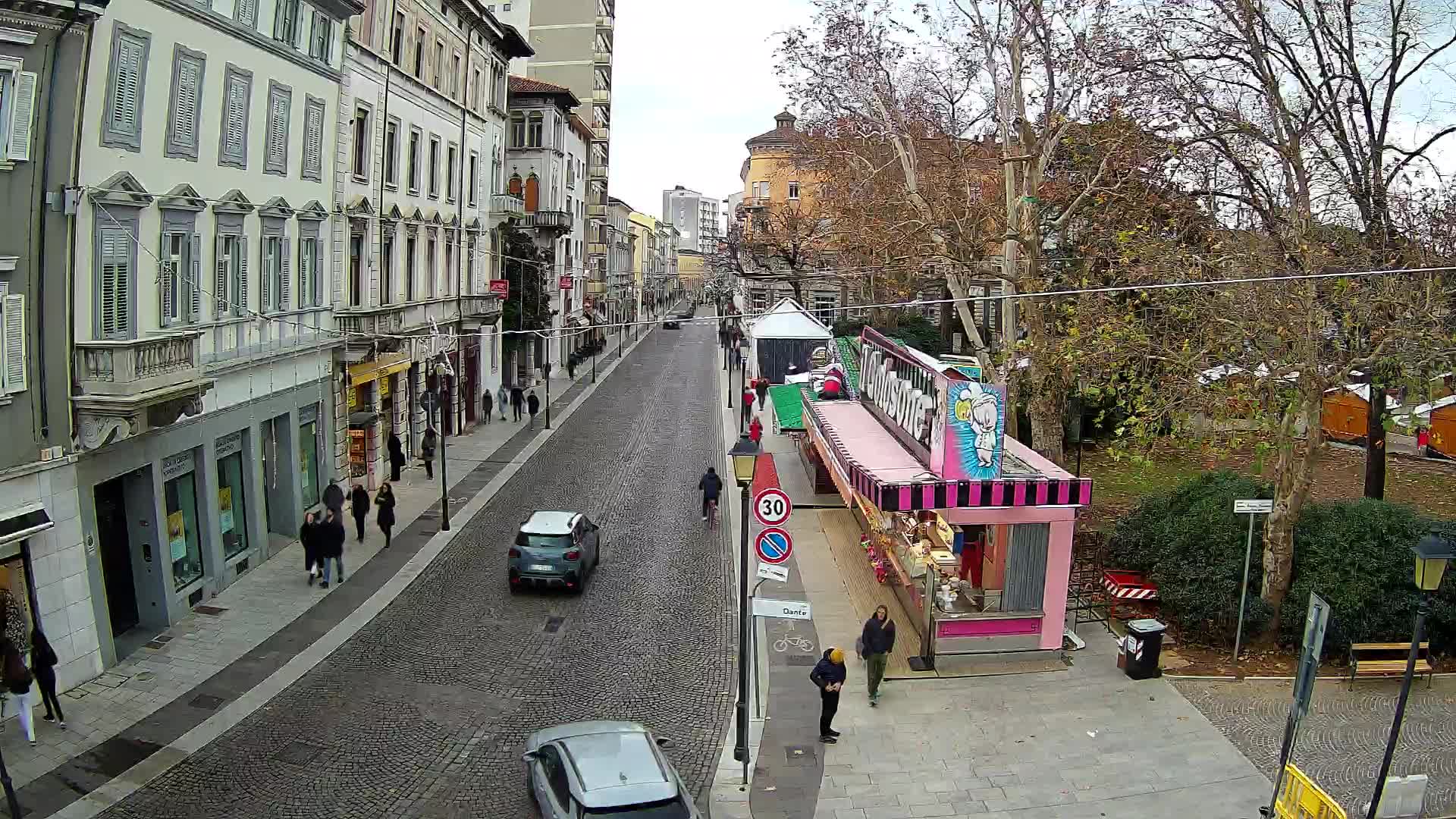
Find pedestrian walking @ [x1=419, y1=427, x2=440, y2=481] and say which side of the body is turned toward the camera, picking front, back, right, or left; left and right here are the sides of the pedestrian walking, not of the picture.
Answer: back

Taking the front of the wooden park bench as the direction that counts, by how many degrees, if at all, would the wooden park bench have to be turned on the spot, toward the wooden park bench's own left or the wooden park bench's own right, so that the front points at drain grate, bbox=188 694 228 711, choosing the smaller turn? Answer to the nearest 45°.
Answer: approximately 45° to the wooden park bench's own right

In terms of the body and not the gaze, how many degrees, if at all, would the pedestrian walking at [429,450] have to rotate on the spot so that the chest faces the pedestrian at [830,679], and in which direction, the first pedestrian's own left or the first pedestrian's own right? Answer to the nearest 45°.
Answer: approximately 180°

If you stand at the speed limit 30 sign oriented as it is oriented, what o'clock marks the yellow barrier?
The yellow barrier is roughly at 10 o'clock from the speed limit 30 sign.

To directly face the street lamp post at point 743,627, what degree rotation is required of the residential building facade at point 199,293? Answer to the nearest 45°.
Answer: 0° — it already faces it

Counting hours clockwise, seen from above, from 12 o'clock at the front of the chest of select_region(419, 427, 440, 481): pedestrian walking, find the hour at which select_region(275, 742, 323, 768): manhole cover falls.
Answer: The manhole cover is roughly at 6 o'clock from the pedestrian walking.

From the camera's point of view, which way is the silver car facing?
away from the camera

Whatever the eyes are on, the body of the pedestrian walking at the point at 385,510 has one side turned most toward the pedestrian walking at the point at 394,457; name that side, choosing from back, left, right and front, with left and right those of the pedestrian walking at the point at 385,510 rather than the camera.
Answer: back

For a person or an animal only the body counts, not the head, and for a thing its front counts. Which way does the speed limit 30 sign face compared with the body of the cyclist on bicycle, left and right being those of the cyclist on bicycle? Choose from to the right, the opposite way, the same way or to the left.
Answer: the opposite way

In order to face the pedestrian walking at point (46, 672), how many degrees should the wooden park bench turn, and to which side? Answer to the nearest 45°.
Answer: approximately 45° to its right

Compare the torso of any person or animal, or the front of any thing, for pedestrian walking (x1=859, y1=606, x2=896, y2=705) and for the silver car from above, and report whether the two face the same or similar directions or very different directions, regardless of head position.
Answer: very different directions
